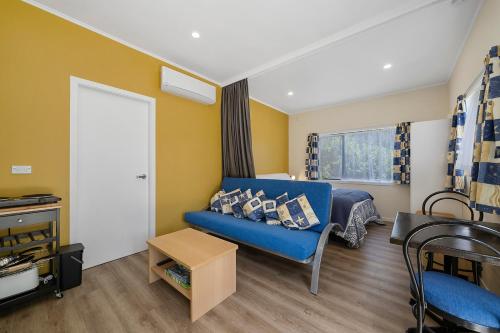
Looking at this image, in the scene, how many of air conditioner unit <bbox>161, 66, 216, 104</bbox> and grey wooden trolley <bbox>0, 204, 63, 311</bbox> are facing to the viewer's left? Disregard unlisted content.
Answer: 0

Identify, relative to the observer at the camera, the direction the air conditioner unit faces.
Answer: facing the viewer and to the right of the viewer

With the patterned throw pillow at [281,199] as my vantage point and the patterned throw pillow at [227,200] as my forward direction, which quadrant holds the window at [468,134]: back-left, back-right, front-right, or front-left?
back-right

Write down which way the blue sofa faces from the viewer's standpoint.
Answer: facing the viewer and to the left of the viewer

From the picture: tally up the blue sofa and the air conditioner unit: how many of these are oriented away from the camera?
0

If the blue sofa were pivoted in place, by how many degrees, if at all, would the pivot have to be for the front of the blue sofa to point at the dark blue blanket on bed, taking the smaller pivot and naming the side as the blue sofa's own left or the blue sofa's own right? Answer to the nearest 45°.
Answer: approximately 180°

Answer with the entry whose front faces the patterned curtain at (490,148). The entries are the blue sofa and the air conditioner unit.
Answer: the air conditioner unit

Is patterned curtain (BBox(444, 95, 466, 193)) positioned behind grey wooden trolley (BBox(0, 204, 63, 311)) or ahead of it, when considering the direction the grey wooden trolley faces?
ahead

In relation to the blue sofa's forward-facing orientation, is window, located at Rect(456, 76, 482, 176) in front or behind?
behind

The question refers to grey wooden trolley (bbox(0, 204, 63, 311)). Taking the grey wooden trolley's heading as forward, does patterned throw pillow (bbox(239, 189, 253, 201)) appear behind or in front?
in front
